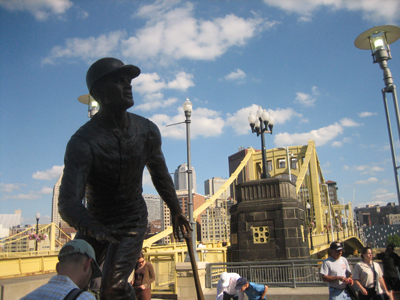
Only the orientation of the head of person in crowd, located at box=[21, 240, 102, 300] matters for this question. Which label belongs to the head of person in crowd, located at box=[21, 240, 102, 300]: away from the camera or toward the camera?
away from the camera

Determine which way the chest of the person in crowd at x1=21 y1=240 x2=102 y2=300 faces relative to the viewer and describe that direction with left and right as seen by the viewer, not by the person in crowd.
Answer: facing away from the viewer and to the right of the viewer

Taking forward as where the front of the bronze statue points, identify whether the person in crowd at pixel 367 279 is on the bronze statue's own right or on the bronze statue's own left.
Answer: on the bronze statue's own left

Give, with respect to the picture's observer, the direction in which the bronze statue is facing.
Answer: facing the viewer and to the right of the viewer
